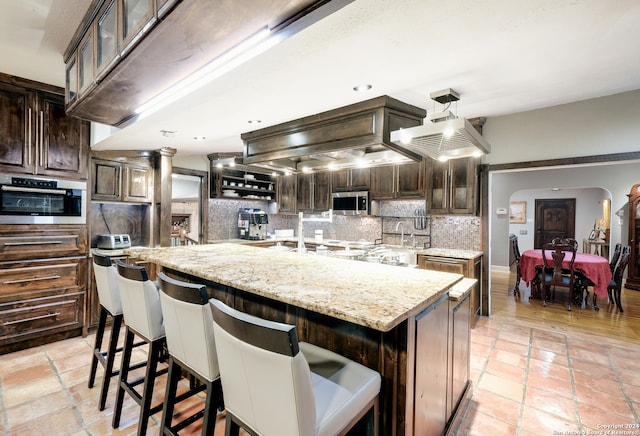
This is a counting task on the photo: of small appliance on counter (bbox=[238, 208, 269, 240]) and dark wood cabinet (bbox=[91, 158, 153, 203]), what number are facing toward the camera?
2

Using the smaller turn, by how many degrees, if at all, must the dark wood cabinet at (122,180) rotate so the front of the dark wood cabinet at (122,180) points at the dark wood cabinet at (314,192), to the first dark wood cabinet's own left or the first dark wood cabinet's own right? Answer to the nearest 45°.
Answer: approximately 90° to the first dark wood cabinet's own left

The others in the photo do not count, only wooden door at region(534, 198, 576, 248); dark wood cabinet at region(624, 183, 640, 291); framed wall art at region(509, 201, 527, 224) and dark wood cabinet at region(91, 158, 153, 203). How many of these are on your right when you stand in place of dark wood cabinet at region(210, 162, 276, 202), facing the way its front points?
1

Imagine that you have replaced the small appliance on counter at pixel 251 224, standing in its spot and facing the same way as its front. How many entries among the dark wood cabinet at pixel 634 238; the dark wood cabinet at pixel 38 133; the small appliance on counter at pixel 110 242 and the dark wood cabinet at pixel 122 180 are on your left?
1

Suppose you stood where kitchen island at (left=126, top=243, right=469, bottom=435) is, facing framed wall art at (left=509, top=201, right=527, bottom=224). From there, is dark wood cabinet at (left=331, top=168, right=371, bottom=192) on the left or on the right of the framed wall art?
left

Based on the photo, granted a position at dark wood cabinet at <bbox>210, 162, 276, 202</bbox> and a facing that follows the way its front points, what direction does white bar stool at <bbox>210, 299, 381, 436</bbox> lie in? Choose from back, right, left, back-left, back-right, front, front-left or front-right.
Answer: front-right

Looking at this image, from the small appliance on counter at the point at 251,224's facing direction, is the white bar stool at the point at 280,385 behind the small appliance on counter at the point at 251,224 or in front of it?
in front

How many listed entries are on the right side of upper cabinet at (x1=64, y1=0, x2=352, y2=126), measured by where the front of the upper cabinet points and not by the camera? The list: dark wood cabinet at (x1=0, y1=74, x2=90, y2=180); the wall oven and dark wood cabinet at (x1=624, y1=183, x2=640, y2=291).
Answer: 2

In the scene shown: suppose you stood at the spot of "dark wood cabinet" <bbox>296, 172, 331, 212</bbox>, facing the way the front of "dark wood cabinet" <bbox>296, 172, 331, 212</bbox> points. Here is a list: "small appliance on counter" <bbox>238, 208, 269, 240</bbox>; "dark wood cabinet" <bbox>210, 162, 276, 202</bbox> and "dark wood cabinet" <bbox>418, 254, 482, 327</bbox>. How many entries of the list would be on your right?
2

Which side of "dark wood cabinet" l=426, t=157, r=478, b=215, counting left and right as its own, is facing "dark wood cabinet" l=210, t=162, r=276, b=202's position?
right
